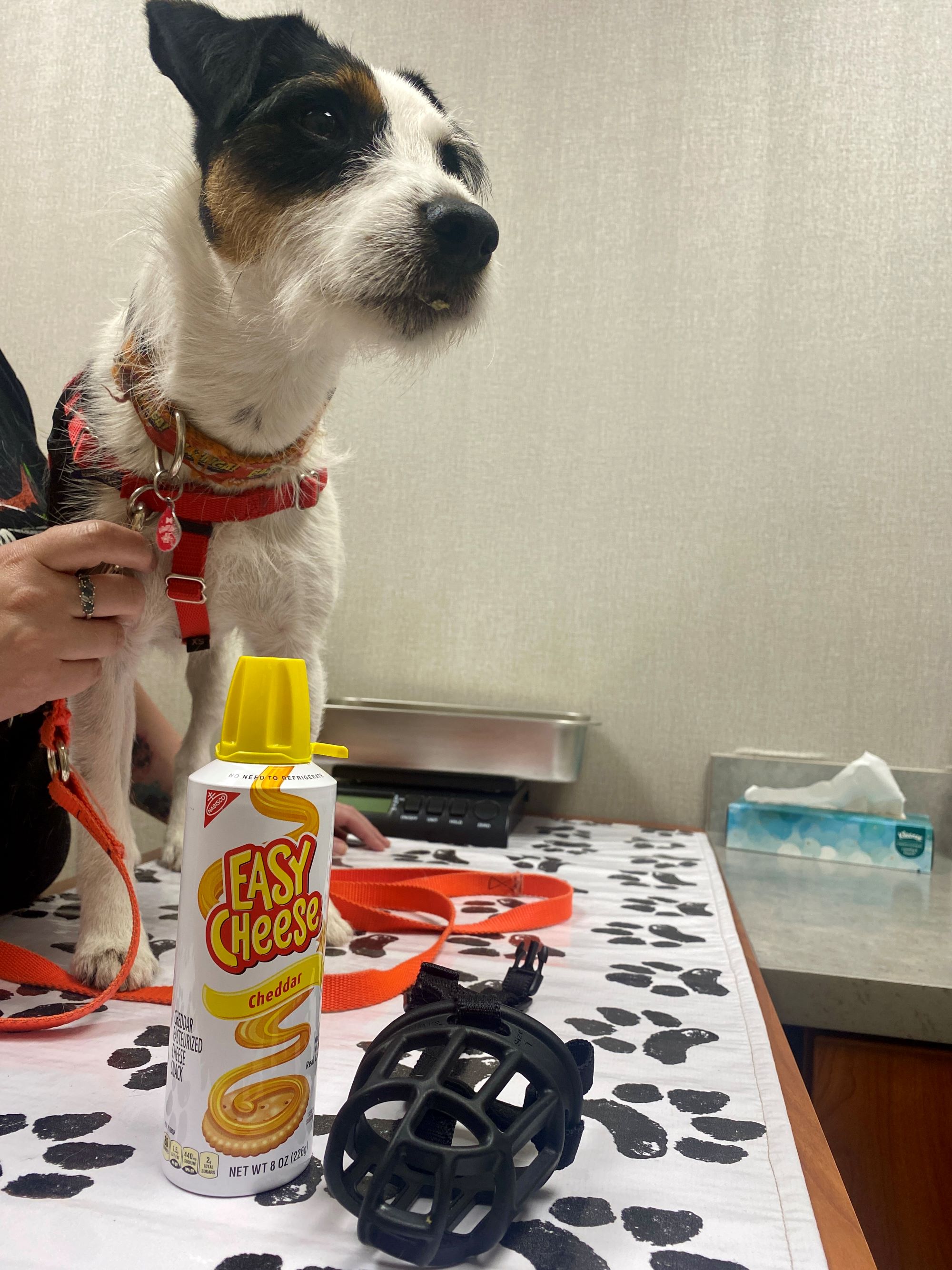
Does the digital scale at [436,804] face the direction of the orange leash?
yes

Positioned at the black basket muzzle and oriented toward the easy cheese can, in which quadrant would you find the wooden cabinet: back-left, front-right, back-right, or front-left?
back-right

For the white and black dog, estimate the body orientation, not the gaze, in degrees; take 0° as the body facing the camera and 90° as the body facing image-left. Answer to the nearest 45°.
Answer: approximately 315°

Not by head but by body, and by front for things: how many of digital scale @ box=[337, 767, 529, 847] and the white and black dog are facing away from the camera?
0

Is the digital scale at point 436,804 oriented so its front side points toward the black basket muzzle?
yes

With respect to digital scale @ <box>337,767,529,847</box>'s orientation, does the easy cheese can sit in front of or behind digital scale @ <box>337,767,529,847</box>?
in front

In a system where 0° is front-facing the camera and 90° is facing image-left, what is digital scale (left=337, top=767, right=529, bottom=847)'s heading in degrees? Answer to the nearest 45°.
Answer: approximately 0°
